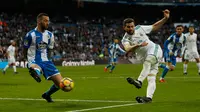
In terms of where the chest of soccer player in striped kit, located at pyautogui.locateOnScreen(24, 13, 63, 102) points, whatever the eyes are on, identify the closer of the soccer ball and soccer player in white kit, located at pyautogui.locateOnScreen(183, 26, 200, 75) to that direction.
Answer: the soccer ball

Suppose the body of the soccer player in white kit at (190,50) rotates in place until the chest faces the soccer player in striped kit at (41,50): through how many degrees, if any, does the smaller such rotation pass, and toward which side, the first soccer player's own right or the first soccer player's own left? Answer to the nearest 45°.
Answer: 0° — they already face them

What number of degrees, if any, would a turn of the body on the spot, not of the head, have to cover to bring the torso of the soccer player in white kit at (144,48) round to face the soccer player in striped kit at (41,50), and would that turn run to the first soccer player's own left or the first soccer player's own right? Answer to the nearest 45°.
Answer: approximately 45° to the first soccer player's own right

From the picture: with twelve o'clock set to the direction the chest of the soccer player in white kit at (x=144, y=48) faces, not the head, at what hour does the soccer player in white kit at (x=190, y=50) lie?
the soccer player in white kit at (x=190, y=50) is roughly at 5 o'clock from the soccer player in white kit at (x=144, y=48).

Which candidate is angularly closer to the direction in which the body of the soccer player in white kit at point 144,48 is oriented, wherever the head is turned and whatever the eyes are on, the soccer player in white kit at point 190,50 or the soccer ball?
the soccer ball
